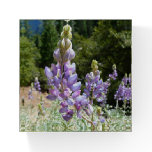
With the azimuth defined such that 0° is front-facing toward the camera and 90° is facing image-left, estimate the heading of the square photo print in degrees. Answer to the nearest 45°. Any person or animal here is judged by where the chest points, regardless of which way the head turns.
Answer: approximately 0°
